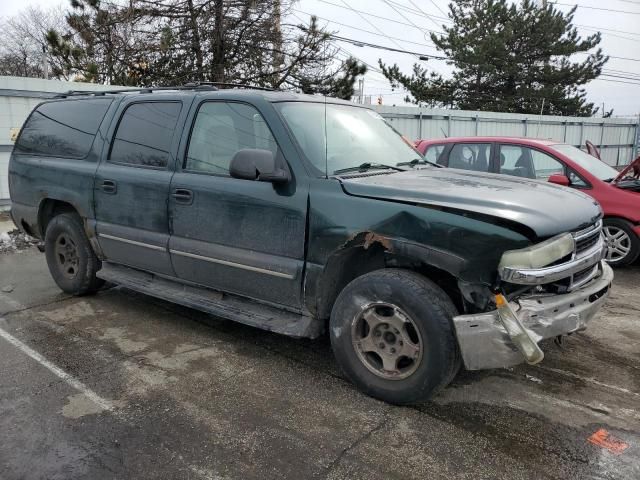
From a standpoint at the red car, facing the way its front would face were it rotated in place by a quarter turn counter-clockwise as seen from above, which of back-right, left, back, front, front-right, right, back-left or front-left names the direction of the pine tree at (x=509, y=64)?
front-left

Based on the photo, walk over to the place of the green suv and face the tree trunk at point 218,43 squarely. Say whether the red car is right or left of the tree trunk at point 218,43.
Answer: right

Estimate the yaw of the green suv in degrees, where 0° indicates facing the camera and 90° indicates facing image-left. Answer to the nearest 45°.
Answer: approximately 315°

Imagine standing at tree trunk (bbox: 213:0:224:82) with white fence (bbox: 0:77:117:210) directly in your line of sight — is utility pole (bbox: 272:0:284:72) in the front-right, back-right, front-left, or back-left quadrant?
back-left

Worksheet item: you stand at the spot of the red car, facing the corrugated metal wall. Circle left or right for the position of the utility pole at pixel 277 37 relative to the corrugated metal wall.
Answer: left

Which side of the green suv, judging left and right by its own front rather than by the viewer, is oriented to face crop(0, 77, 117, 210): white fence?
back

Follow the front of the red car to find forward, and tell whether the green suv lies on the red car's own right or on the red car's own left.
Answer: on the red car's own right

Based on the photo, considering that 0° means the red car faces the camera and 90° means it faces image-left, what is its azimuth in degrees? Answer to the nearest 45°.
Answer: approximately 315°

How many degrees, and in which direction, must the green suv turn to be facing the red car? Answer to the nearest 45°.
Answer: approximately 90° to its left

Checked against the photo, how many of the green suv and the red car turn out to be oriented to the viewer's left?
0
